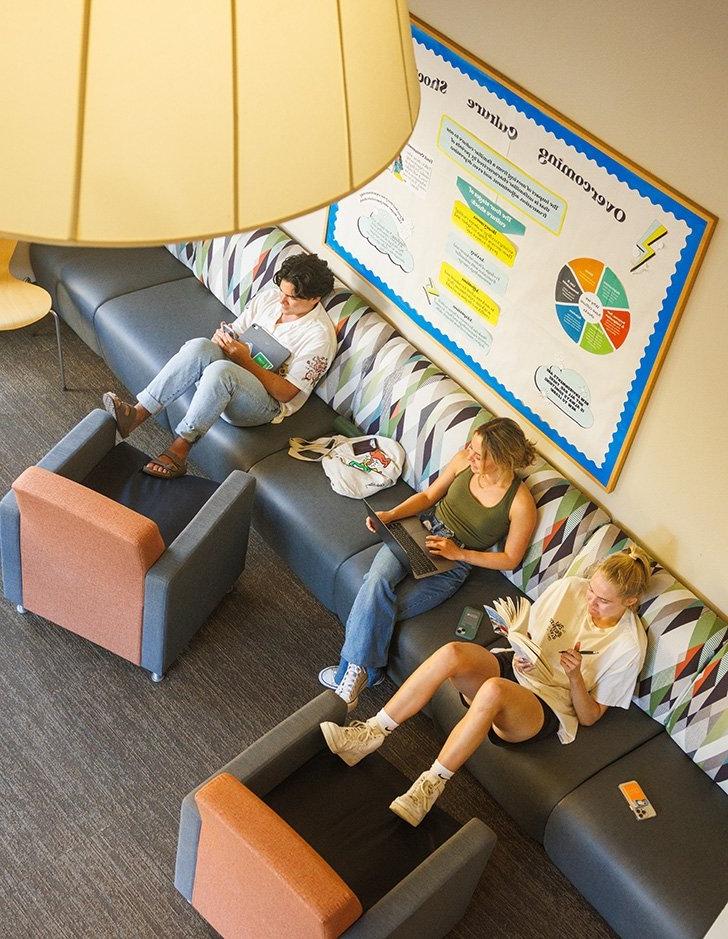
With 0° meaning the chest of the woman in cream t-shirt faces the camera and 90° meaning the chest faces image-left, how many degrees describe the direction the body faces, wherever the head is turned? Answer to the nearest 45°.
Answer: approximately 45°

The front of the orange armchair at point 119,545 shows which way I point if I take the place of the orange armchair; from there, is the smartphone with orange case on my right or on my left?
on my right

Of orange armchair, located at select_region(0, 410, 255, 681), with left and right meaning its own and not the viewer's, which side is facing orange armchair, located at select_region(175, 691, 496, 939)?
right

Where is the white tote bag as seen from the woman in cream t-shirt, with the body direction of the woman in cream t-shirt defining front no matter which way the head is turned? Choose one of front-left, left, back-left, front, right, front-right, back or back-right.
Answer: right

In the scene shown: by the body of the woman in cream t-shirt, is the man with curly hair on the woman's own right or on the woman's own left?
on the woman's own right

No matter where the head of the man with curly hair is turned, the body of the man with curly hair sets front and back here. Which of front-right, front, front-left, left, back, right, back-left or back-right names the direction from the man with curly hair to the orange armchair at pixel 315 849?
front-left

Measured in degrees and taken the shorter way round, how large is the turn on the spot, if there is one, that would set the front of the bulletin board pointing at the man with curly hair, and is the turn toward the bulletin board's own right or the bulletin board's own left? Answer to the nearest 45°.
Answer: approximately 45° to the bulletin board's own right

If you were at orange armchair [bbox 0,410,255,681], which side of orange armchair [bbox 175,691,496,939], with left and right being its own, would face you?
left

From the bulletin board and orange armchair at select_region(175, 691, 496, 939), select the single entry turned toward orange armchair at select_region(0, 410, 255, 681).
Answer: the bulletin board
